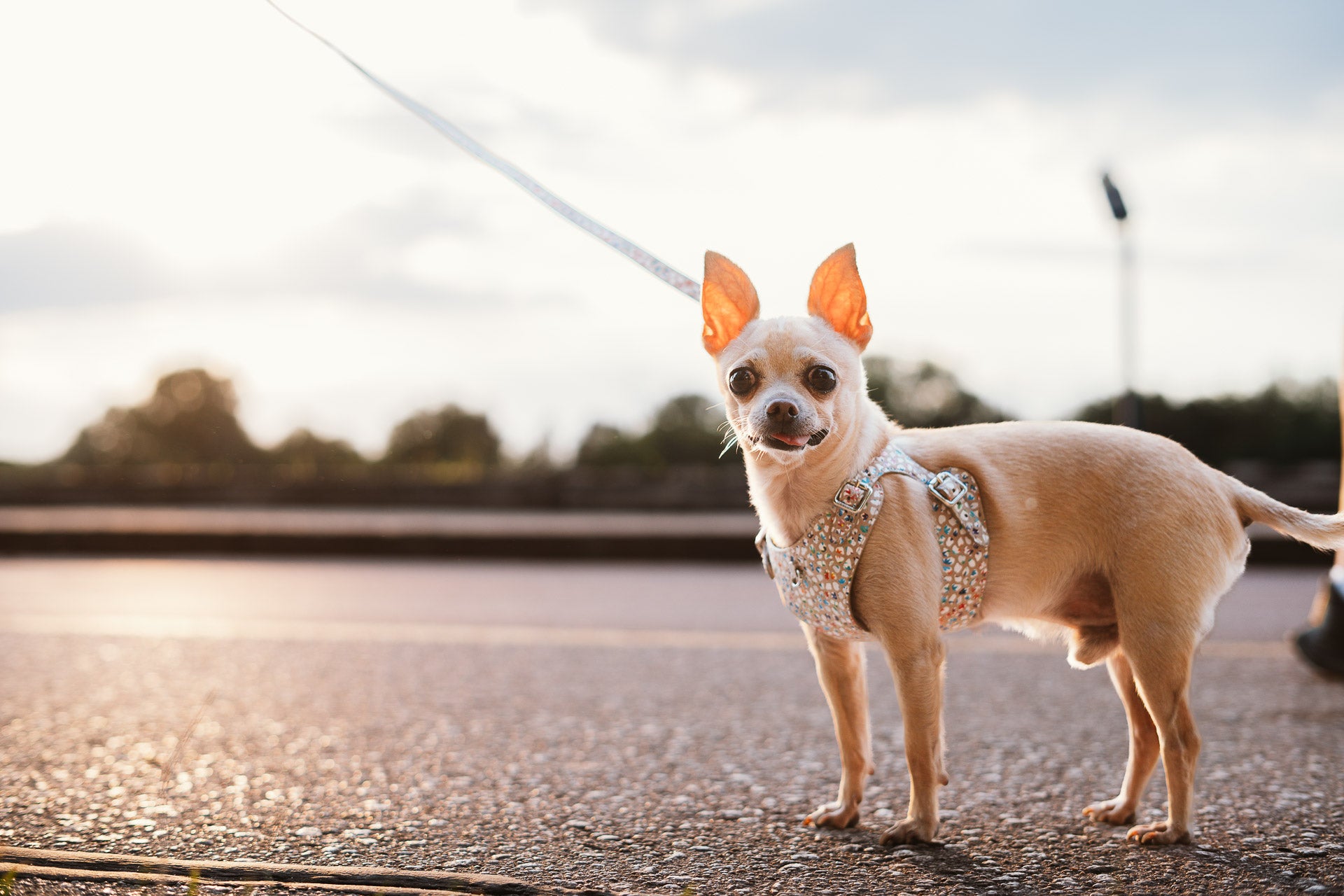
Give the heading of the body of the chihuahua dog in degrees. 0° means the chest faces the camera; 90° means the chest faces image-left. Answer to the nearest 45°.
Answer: approximately 90°
